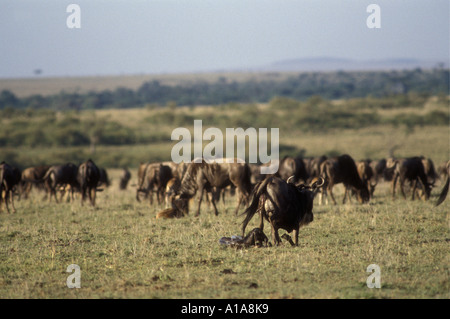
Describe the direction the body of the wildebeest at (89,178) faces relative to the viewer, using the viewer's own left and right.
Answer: facing away from the viewer

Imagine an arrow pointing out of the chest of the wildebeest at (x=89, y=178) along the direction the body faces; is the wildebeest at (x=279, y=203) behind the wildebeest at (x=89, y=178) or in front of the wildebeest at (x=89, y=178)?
behind

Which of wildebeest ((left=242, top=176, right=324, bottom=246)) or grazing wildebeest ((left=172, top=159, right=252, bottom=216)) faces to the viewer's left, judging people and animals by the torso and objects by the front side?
the grazing wildebeest

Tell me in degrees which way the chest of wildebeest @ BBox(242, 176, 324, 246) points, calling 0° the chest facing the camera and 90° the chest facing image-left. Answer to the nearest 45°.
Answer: approximately 225°

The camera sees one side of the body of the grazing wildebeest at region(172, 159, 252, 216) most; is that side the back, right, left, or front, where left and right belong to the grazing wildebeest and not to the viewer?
left

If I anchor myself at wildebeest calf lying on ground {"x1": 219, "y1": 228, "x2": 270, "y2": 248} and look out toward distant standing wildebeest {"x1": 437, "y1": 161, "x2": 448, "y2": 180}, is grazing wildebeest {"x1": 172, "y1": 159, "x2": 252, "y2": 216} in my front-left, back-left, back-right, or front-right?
front-left

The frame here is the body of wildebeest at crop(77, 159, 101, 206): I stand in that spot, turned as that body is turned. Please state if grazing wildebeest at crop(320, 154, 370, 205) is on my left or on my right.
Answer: on my right

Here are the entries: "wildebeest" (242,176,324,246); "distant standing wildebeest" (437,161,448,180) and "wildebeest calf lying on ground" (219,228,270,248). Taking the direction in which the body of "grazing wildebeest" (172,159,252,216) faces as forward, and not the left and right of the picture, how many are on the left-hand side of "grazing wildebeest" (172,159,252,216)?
2
